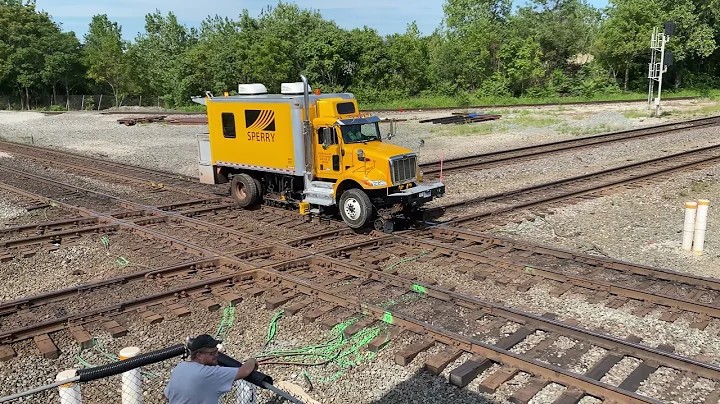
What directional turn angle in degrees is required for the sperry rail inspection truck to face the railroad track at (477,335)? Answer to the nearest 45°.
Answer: approximately 45° to its right

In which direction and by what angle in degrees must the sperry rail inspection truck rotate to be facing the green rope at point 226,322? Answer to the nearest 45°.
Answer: approximately 45° to its right

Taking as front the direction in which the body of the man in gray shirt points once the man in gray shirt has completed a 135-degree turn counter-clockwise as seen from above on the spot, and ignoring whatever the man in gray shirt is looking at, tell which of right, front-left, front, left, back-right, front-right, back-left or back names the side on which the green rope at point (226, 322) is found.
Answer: right

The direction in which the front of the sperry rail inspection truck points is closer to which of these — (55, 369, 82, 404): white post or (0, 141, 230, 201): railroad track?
the white post

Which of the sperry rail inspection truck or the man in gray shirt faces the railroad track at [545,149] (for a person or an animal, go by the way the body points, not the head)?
the man in gray shirt

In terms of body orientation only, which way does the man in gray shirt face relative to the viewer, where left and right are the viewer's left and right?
facing away from the viewer and to the right of the viewer

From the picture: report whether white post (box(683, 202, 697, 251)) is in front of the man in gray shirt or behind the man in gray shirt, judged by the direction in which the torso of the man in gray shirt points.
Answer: in front

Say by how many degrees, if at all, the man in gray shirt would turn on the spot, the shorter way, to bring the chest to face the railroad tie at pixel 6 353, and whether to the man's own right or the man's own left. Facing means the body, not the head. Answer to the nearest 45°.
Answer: approximately 90° to the man's own left

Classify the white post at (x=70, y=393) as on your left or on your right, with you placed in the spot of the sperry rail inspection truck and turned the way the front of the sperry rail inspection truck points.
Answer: on your right

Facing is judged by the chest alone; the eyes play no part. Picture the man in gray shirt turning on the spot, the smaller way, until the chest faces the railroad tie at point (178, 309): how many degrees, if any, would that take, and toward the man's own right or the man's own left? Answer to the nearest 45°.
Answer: approximately 45° to the man's own left

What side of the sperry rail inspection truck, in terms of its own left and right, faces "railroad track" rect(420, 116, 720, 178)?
left

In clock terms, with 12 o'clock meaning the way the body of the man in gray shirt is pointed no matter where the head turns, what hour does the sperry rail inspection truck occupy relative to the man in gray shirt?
The sperry rail inspection truck is roughly at 11 o'clock from the man in gray shirt.

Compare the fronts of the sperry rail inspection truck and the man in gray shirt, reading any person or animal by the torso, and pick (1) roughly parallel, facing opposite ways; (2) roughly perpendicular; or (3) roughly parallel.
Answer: roughly perpendicular

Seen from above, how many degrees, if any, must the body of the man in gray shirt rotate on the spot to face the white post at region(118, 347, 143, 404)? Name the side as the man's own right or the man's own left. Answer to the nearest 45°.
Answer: approximately 90° to the man's own left

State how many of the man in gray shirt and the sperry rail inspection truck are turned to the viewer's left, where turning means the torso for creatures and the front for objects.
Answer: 0

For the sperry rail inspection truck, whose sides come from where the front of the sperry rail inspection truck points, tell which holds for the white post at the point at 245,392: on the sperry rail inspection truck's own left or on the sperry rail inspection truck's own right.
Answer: on the sperry rail inspection truck's own right
